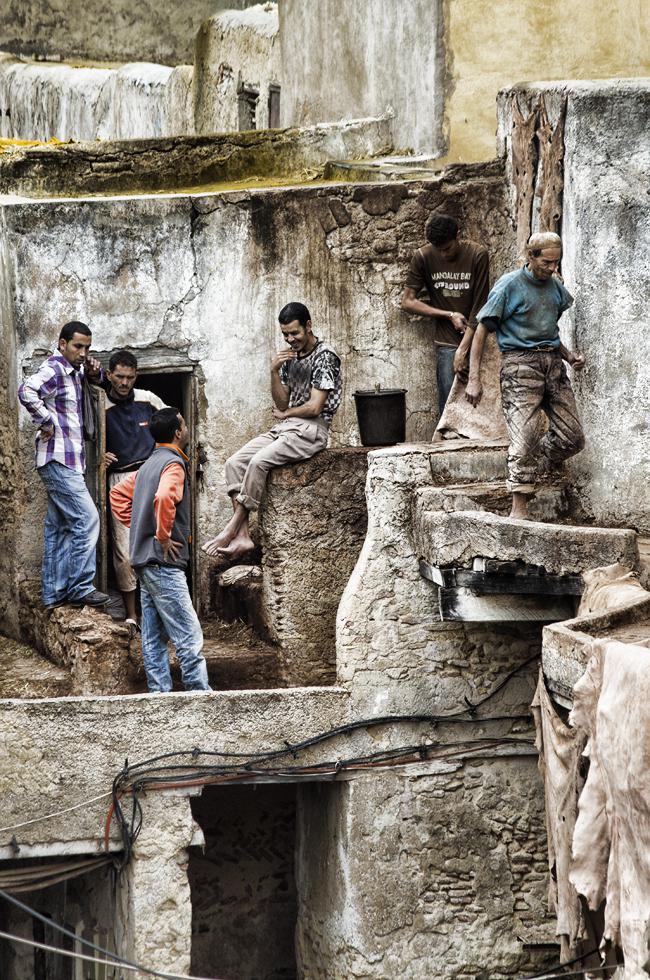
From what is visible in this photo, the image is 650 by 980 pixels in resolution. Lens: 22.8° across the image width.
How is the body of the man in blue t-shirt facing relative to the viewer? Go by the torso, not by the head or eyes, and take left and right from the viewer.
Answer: facing the viewer and to the right of the viewer

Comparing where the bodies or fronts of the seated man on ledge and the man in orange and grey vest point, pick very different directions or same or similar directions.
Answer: very different directions

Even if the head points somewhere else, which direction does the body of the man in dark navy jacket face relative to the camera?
toward the camera

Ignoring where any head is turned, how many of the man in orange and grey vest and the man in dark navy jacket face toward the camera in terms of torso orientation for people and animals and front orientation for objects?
1

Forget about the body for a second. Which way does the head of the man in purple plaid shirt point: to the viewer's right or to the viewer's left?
to the viewer's right

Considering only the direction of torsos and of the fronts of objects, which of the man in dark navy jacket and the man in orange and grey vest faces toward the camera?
the man in dark navy jacket

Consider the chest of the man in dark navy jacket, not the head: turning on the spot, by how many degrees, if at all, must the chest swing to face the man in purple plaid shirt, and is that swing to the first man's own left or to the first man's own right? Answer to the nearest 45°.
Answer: approximately 45° to the first man's own right

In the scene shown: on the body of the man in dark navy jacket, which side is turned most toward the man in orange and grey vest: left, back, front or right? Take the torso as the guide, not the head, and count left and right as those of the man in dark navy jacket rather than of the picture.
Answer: front

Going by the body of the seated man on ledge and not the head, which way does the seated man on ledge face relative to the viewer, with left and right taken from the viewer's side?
facing the viewer and to the left of the viewer
